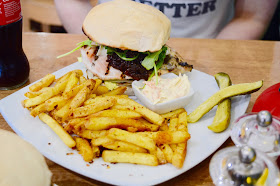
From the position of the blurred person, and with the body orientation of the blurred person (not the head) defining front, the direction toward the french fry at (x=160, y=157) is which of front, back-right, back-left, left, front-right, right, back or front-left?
front

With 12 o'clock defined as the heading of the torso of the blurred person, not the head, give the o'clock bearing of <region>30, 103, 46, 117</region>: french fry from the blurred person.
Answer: The french fry is roughly at 1 o'clock from the blurred person.

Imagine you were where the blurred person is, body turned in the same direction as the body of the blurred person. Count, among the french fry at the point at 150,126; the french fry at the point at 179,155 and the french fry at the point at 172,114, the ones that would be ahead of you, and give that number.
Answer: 3

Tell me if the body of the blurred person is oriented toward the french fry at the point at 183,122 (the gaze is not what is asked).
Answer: yes

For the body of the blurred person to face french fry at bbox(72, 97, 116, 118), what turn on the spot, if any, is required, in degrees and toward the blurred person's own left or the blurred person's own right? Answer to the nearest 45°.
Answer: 0° — they already face it

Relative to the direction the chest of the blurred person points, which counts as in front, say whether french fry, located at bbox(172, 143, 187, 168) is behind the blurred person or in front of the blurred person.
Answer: in front

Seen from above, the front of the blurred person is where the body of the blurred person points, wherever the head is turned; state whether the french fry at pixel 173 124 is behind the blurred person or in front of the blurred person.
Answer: in front

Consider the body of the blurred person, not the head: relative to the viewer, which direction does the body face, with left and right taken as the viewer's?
facing the viewer

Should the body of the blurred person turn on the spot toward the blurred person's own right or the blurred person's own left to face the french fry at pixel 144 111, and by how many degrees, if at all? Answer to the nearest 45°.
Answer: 0° — they already face it

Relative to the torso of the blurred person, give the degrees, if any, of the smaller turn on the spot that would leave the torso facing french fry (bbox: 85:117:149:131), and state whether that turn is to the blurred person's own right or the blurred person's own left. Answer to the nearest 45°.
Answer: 0° — they already face it

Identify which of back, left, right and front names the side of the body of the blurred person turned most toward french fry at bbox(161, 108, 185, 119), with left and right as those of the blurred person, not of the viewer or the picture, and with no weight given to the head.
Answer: front

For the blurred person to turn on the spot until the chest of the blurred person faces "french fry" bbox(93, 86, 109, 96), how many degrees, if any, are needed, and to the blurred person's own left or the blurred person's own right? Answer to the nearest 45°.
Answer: approximately 45° to the blurred person's own right

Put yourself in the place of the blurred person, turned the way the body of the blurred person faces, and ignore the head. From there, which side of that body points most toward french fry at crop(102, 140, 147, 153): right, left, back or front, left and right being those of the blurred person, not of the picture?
front

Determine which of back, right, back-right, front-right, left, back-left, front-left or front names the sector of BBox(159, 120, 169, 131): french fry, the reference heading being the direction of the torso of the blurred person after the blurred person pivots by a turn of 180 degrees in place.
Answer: back
